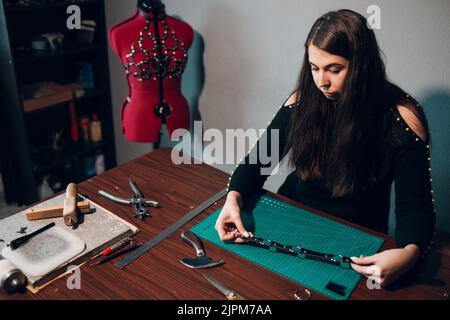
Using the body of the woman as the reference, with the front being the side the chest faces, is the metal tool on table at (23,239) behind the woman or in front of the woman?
in front

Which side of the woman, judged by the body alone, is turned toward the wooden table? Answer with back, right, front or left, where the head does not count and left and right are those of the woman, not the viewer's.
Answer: front

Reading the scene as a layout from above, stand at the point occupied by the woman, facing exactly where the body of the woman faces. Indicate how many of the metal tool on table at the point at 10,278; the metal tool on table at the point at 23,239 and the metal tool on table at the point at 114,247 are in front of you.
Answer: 3

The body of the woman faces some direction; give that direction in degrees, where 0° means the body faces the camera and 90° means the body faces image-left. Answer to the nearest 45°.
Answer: approximately 45°

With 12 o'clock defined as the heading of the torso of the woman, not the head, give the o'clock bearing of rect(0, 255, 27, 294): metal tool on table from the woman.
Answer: The metal tool on table is roughly at 12 o'clock from the woman.
